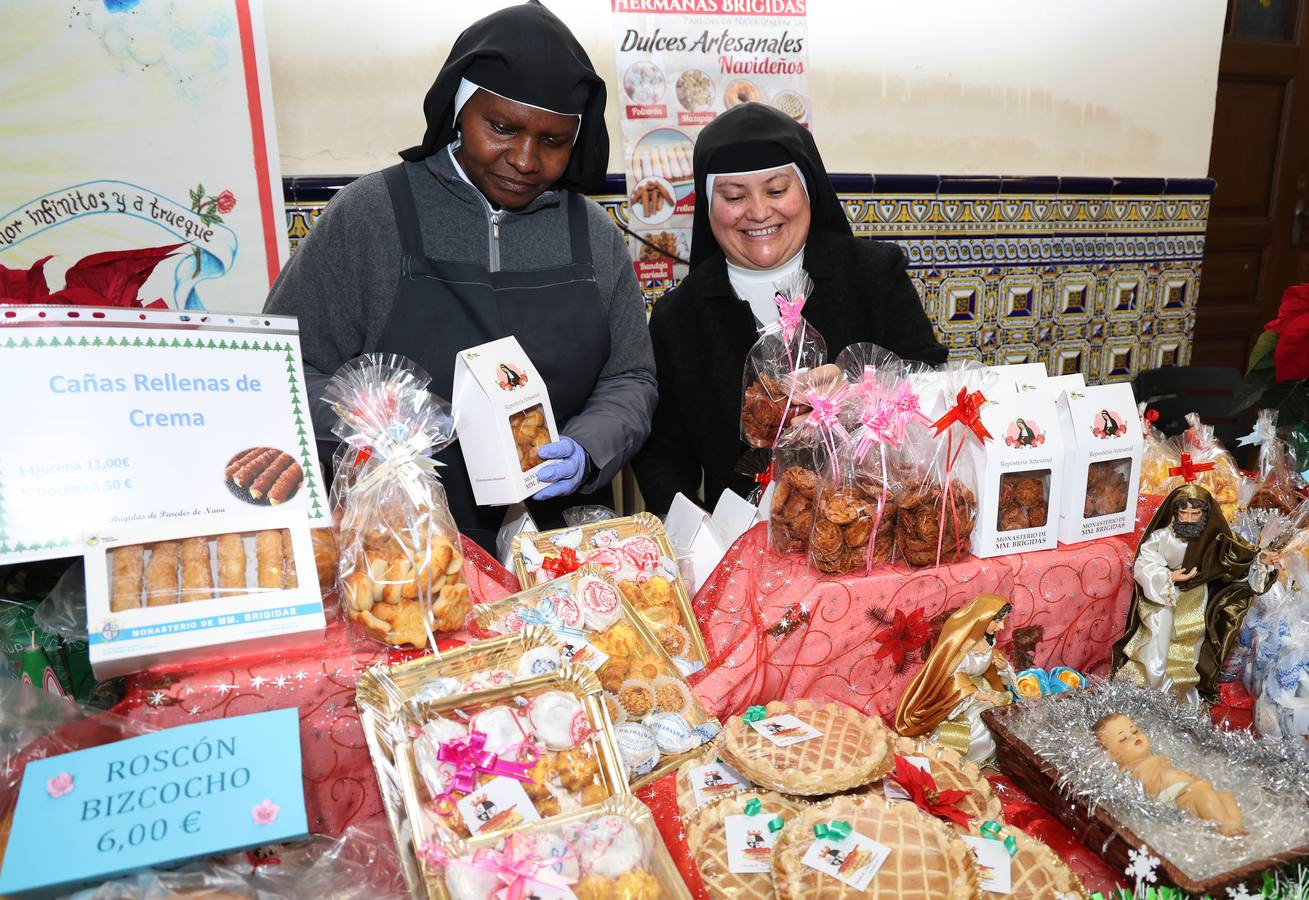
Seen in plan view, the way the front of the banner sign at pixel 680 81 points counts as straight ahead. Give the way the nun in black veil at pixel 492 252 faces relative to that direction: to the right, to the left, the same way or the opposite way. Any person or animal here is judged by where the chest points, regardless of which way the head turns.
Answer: the same way

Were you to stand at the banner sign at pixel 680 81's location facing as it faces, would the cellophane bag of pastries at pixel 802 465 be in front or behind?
in front

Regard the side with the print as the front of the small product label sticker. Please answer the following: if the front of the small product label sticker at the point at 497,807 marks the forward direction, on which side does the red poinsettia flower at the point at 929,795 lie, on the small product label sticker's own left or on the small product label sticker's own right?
on the small product label sticker's own left

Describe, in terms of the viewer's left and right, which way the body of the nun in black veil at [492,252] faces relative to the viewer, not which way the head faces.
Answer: facing the viewer

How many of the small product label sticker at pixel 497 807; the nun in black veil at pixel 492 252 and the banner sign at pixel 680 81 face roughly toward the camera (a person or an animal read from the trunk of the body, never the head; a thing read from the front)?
3

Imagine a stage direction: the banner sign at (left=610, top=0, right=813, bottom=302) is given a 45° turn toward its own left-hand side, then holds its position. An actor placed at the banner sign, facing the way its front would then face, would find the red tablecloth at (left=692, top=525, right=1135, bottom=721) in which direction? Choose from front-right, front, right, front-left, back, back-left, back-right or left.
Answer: front-right

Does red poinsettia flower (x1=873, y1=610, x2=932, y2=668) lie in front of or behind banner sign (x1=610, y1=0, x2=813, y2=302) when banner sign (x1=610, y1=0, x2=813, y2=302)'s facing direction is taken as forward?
in front

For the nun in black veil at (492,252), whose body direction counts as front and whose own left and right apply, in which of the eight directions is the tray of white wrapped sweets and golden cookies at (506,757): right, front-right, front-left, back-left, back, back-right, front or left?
front

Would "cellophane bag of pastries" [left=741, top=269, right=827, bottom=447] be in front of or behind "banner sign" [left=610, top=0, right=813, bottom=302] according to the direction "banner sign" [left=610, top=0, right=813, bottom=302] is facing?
in front

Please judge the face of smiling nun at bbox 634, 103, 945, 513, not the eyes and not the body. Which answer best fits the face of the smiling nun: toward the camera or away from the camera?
toward the camera

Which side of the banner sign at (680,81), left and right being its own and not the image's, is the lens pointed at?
front

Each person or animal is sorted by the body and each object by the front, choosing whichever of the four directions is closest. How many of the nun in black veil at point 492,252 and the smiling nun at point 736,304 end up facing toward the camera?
2

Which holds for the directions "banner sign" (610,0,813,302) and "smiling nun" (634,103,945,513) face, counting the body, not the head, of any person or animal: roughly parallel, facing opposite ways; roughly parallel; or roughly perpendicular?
roughly parallel

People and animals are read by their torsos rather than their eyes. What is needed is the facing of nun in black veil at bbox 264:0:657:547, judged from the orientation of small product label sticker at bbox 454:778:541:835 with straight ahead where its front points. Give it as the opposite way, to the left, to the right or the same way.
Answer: the same way

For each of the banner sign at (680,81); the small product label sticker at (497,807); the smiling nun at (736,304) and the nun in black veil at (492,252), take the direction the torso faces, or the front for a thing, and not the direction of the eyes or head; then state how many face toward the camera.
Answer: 4

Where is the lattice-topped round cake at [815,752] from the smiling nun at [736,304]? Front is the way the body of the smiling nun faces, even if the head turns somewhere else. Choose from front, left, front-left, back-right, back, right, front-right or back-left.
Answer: front
